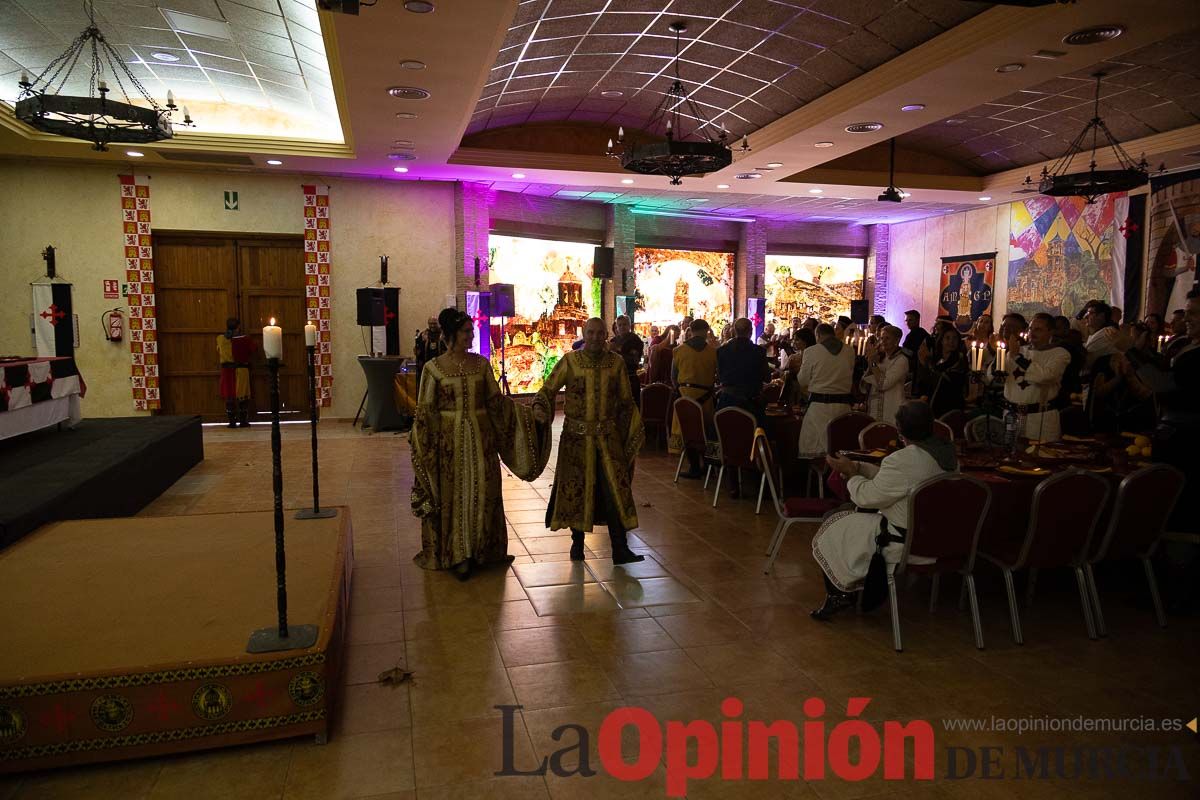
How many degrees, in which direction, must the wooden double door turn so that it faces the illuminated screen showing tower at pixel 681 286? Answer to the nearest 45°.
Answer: approximately 90° to its left

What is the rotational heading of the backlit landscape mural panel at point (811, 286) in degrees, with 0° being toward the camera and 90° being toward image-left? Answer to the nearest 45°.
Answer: approximately 0°

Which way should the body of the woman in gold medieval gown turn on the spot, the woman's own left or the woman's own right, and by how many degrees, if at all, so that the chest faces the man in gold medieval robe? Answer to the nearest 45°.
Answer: approximately 90° to the woman's own left

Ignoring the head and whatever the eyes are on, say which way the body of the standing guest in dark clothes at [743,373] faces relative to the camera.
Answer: away from the camera

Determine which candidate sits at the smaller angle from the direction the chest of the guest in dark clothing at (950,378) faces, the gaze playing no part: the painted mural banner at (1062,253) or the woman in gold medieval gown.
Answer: the woman in gold medieval gown

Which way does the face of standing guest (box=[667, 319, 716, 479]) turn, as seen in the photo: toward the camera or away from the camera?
away from the camera

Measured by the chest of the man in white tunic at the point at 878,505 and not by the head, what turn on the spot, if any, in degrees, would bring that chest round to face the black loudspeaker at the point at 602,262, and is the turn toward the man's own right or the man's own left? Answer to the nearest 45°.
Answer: approximately 45° to the man's own right

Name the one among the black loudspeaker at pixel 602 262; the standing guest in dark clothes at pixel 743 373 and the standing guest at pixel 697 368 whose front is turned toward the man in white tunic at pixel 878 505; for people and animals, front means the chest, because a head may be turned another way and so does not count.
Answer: the black loudspeaker

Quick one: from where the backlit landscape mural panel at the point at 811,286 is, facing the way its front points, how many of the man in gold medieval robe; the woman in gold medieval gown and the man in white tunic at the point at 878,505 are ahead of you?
3

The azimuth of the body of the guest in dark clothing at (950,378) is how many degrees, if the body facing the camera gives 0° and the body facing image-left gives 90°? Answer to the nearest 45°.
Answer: approximately 45°

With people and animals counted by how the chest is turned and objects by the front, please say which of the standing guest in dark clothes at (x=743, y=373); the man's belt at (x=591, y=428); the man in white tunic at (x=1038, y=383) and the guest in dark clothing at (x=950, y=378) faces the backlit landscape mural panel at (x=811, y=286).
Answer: the standing guest in dark clothes at (x=743, y=373)

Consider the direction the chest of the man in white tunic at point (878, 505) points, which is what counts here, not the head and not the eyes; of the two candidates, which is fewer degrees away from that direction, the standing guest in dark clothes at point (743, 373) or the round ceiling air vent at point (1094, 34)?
the standing guest in dark clothes
